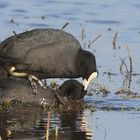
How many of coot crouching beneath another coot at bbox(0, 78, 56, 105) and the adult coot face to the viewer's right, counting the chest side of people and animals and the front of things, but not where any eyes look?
2

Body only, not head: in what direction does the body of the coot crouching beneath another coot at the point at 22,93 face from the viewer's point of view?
to the viewer's right

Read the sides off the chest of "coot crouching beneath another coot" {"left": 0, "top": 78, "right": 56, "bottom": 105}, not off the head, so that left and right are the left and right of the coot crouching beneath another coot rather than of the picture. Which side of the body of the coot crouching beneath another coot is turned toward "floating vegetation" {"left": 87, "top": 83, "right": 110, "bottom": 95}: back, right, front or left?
front

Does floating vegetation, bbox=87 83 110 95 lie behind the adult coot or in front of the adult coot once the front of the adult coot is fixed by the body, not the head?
in front

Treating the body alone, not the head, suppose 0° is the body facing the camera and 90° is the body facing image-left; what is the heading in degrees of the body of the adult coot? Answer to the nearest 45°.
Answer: approximately 270°
